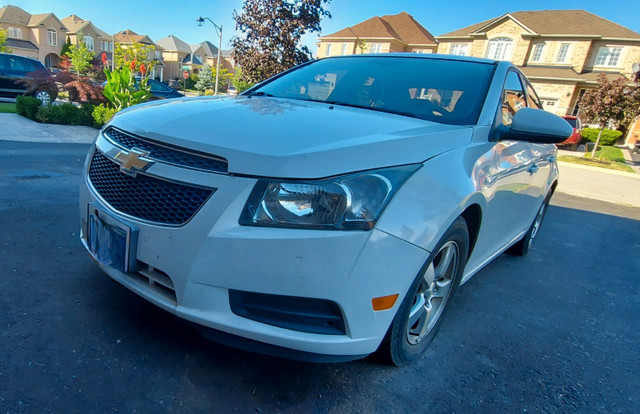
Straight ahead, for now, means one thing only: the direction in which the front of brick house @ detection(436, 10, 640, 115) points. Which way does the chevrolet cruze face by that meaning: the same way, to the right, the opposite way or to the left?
the same way

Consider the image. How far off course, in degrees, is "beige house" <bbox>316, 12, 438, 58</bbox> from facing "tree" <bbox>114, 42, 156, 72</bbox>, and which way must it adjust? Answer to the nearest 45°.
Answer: approximately 45° to its right

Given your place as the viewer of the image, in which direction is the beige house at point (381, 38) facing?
facing the viewer

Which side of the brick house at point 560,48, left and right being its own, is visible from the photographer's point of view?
front

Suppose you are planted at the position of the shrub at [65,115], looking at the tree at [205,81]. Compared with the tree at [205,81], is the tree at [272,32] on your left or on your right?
right

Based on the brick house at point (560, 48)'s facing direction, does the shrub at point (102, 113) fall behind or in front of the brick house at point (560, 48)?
in front

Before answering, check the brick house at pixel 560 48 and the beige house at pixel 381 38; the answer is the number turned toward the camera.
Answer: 2

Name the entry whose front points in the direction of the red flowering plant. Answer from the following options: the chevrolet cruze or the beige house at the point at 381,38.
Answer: the beige house

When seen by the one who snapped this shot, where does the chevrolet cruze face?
facing the viewer and to the left of the viewer

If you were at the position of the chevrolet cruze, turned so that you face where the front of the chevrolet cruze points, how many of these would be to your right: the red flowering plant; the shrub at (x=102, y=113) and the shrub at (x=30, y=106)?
3

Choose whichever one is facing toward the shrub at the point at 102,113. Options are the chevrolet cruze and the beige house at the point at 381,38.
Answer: the beige house
